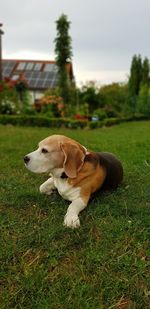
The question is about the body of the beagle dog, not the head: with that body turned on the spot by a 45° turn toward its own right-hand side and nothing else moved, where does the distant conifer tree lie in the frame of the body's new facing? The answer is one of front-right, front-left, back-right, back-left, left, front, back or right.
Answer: right

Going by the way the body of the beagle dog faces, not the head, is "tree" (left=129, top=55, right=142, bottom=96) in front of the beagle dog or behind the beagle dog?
behind

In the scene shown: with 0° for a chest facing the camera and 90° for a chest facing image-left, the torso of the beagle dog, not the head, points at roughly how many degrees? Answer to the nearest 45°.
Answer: approximately 45°

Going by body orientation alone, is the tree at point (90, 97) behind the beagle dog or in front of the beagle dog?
behind

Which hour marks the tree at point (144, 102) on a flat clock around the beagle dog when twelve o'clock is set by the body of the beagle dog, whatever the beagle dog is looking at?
The tree is roughly at 5 o'clock from the beagle dog.

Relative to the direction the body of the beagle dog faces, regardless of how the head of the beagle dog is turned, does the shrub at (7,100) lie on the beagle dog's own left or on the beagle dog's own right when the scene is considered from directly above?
on the beagle dog's own right

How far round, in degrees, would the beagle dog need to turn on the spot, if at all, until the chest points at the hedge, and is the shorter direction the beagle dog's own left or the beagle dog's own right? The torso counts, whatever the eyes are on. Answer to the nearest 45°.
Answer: approximately 135° to the beagle dog's own right
